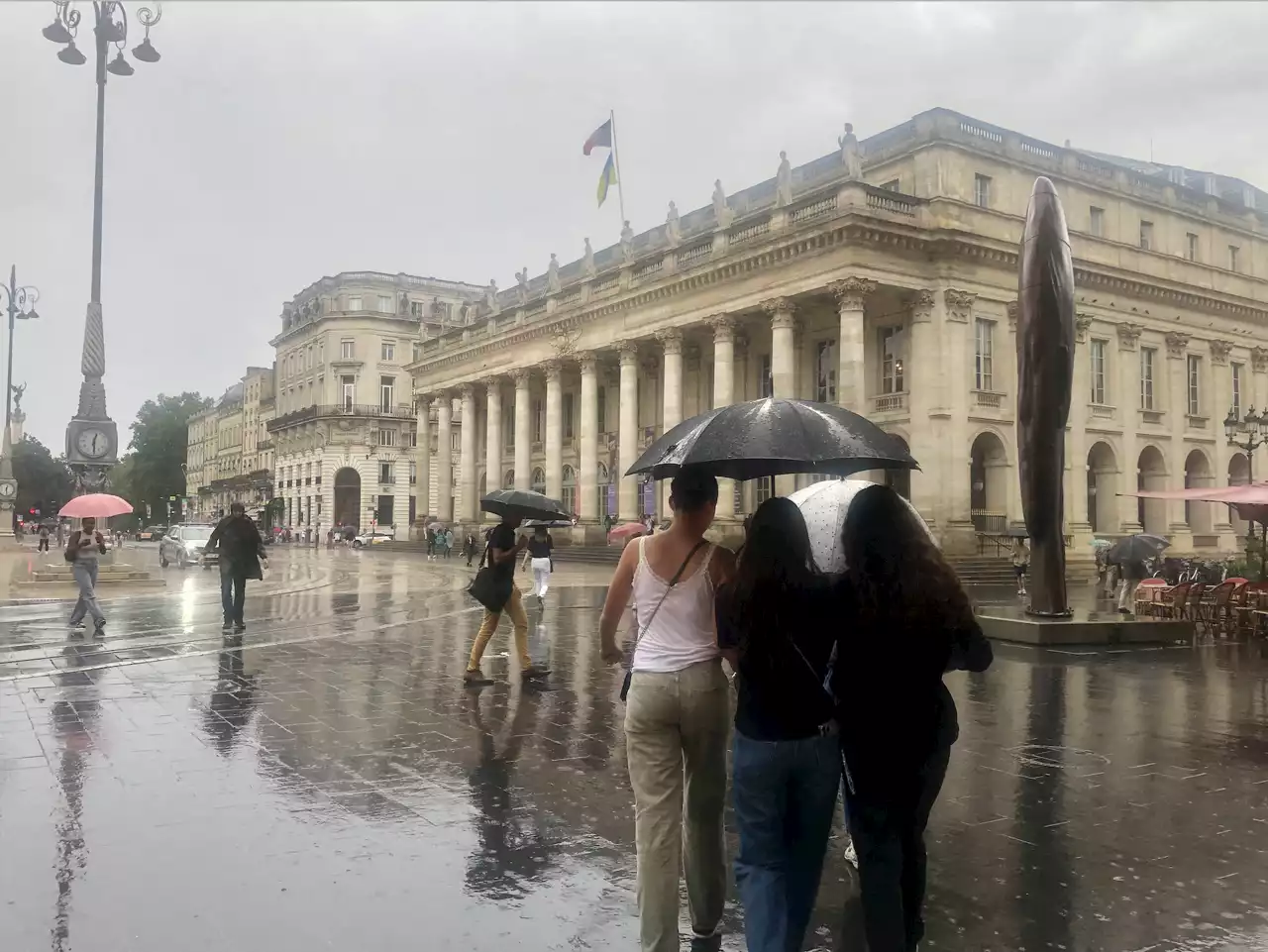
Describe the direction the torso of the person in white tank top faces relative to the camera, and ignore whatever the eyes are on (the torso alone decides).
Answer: away from the camera

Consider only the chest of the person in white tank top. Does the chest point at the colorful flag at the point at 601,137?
yes

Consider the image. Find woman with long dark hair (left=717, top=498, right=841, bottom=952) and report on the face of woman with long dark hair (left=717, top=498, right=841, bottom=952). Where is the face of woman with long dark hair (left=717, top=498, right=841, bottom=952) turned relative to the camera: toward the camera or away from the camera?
away from the camera

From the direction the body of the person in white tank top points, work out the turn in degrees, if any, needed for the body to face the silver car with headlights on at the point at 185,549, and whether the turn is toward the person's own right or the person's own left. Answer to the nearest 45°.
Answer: approximately 45° to the person's own left

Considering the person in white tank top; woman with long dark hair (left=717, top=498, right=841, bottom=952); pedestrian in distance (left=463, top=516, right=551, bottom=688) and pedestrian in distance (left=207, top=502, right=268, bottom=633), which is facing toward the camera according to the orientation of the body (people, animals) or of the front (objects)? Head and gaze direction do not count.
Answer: pedestrian in distance (left=207, top=502, right=268, bottom=633)

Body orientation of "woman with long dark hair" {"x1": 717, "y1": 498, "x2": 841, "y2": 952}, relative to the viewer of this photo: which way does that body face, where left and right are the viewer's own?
facing away from the viewer

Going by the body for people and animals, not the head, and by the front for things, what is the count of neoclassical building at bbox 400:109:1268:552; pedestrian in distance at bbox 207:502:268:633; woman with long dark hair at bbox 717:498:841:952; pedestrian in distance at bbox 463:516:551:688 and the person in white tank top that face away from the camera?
2

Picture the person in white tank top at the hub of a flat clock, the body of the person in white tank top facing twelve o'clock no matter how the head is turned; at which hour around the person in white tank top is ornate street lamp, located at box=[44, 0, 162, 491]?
The ornate street lamp is roughly at 11 o'clock from the person in white tank top.
